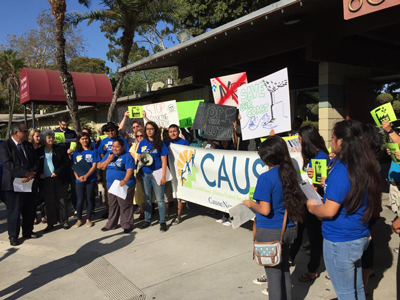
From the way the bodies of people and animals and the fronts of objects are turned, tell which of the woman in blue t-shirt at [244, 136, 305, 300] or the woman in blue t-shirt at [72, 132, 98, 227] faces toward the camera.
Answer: the woman in blue t-shirt at [72, 132, 98, 227]

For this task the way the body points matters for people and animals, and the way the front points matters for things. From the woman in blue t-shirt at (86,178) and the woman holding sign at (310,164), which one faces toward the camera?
the woman in blue t-shirt

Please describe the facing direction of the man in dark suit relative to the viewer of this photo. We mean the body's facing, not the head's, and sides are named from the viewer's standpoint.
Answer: facing the viewer and to the right of the viewer

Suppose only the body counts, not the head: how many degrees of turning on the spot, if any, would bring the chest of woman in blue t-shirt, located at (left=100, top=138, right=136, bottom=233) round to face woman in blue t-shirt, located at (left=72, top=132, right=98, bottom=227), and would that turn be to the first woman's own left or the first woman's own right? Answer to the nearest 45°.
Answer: approximately 90° to the first woman's own right

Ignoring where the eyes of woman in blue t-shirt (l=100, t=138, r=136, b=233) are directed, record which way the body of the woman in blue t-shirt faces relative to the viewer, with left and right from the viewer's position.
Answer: facing the viewer and to the left of the viewer

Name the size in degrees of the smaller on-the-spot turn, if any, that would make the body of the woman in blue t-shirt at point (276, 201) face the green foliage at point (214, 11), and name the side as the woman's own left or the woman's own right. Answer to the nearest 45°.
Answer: approximately 45° to the woman's own right

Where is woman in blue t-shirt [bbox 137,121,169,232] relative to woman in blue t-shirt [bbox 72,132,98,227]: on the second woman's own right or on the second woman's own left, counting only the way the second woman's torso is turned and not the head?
on the second woman's own left

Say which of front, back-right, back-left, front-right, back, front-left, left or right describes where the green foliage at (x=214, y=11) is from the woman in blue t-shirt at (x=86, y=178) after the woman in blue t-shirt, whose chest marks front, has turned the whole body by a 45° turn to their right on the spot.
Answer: back

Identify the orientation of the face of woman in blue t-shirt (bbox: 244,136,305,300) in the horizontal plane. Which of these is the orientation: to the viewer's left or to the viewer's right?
to the viewer's left

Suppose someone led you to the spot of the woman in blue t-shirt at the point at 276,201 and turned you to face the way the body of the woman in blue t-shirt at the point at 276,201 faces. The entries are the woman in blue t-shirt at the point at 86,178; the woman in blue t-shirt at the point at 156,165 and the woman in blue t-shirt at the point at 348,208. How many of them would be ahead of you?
2

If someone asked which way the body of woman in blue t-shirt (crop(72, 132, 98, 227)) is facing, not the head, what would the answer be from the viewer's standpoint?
toward the camera

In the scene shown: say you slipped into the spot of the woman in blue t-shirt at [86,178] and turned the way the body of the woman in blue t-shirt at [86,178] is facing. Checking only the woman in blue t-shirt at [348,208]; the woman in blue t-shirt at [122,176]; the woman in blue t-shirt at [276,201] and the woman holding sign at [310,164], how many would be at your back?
0

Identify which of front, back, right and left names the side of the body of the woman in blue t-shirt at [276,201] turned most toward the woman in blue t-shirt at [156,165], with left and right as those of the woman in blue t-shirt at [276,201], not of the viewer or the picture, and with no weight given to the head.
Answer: front

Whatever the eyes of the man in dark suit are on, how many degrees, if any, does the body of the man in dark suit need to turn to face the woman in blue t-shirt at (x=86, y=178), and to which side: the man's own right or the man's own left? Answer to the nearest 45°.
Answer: approximately 45° to the man's own left

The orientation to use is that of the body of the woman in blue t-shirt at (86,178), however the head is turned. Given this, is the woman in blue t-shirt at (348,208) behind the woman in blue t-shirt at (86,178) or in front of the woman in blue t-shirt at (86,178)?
in front

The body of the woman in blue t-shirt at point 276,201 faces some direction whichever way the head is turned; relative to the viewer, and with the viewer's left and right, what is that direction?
facing away from the viewer and to the left of the viewer

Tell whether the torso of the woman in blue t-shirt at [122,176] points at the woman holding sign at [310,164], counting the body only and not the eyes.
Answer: no
